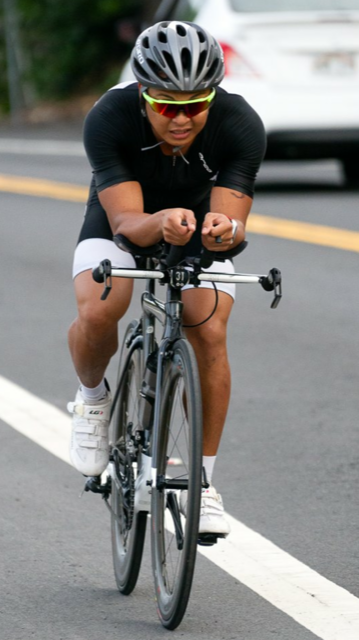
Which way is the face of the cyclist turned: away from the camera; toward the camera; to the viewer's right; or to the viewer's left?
toward the camera

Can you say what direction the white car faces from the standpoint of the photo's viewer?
facing away from the viewer and to the left of the viewer

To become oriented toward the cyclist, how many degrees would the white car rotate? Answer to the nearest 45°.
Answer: approximately 135° to its left

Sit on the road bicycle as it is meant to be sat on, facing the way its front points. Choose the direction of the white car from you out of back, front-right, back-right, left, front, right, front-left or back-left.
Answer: back

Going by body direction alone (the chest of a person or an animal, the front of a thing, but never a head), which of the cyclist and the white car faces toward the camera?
the cyclist

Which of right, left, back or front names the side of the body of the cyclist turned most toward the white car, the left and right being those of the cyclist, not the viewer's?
back

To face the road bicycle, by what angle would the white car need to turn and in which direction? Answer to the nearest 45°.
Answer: approximately 135° to its left

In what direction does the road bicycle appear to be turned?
toward the camera

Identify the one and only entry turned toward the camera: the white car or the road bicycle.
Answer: the road bicycle
